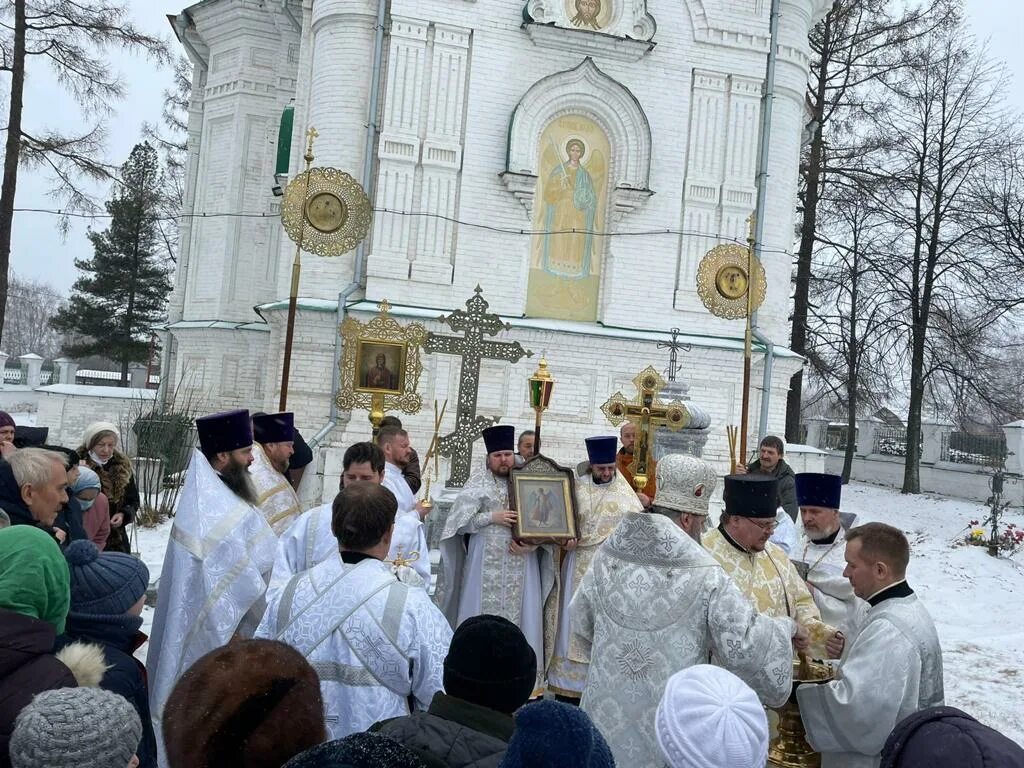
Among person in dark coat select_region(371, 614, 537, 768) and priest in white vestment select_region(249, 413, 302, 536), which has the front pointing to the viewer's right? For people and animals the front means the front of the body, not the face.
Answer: the priest in white vestment

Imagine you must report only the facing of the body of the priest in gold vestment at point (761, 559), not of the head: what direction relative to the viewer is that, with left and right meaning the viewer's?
facing the viewer and to the right of the viewer

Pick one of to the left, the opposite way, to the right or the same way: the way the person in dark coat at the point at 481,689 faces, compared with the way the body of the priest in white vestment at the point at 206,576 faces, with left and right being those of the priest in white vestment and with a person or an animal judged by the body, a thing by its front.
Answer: to the left

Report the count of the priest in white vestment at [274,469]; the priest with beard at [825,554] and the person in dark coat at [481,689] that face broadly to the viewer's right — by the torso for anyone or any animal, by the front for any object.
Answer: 1

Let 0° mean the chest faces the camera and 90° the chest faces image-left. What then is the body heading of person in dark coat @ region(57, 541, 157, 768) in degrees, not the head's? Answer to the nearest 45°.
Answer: approximately 225°

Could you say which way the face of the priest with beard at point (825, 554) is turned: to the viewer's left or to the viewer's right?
to the viewer's left

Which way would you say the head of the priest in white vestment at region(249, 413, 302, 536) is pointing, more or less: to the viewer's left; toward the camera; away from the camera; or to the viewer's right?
to the viewer's right

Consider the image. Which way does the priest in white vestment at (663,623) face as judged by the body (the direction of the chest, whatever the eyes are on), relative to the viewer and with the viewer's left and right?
facing away from the viewer and to the right of the viewer

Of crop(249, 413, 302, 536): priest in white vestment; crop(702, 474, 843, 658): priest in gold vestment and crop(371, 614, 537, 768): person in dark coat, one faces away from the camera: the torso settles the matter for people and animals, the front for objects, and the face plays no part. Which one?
the person in dark coat

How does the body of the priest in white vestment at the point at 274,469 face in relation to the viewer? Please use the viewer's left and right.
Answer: facing to the right of the viewer

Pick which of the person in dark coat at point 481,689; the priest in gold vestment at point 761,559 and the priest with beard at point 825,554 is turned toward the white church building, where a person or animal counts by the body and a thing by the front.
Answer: the person in dark coat

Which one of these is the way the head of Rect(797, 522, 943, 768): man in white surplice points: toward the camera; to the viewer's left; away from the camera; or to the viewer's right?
to the viewer's left

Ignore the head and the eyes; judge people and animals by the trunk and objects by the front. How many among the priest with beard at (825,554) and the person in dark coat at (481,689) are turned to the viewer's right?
0

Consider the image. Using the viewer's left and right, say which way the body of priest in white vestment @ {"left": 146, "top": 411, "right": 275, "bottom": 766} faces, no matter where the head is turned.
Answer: facing to the right of the viewer

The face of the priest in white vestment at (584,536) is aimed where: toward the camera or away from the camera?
toward the camera

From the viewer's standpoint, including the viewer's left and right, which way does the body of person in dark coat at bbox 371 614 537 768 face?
facing away from the viewer
